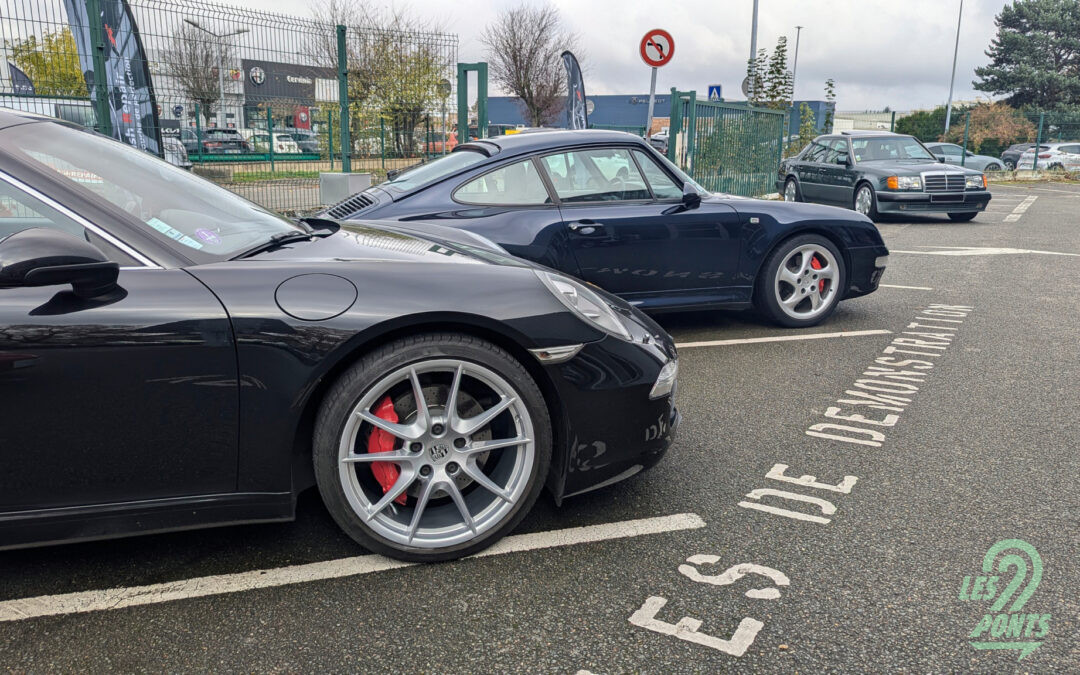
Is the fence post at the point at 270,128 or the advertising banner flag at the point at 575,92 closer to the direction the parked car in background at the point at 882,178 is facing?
the fence post

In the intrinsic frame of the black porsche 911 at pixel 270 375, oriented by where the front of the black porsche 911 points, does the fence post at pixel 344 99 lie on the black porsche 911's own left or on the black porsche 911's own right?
on the black porsche 911's own left

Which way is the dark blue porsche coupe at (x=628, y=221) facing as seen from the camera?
to the viewer's right

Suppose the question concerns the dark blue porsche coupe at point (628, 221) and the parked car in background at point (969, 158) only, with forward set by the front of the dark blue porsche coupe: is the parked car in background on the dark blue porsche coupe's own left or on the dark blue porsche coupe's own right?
on the dark blue porsche coupe's own left

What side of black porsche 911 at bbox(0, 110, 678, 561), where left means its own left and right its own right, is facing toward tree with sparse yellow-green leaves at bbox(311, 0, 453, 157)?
left

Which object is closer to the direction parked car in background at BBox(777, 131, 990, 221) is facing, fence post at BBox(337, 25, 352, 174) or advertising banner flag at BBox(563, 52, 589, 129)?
the fence post

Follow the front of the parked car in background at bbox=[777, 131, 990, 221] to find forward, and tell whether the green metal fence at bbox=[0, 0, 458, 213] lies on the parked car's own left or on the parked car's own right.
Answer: on the parked car's own right

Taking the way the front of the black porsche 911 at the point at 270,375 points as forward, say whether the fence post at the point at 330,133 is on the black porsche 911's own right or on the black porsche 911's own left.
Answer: on the black porsche 911's own left

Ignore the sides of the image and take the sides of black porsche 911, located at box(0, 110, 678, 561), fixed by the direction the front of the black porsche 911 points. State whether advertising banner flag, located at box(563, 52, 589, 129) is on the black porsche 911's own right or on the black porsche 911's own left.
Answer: on the black porsche 911's own left

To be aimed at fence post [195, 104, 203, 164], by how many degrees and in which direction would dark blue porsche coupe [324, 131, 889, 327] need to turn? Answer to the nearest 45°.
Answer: approximately 135° to its left

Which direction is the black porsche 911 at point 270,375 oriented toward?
to the viewer's right

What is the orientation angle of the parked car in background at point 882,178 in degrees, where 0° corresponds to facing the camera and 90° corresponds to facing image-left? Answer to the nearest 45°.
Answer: approximately 315°
